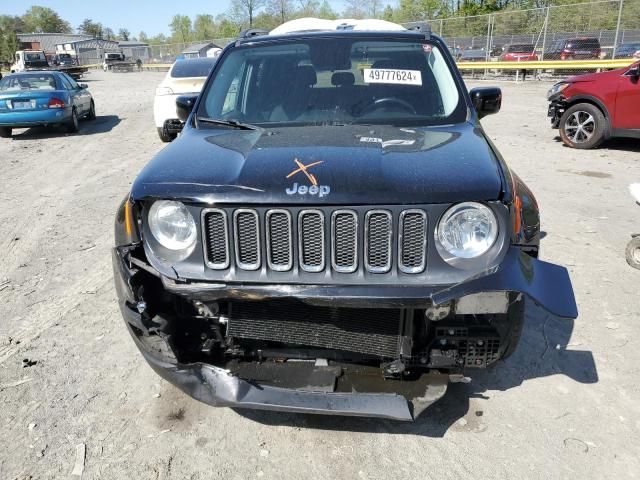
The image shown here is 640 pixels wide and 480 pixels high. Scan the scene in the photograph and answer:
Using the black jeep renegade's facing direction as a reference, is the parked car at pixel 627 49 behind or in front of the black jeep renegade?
behind

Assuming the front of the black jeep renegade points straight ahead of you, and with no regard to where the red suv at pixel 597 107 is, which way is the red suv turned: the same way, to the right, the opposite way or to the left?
to the right

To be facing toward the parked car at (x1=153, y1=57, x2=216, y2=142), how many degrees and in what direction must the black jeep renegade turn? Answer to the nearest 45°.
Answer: approximately 180°

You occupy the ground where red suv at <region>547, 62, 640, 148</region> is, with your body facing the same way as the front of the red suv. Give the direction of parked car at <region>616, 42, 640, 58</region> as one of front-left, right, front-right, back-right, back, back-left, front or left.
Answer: right

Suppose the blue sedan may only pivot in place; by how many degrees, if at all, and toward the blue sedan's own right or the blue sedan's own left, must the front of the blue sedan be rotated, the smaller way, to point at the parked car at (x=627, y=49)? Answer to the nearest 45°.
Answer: approximately 45° to the blue sedan's own right

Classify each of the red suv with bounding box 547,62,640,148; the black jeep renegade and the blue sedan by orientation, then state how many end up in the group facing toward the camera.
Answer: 1

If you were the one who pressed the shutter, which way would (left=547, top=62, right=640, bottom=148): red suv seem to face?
facing to the left of the viewer

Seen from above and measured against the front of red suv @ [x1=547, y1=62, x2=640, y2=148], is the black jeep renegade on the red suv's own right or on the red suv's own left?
on the red suv's own left

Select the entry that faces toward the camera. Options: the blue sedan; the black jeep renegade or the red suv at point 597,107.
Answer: the black jeep renegade

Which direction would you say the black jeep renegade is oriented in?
toward the camera
